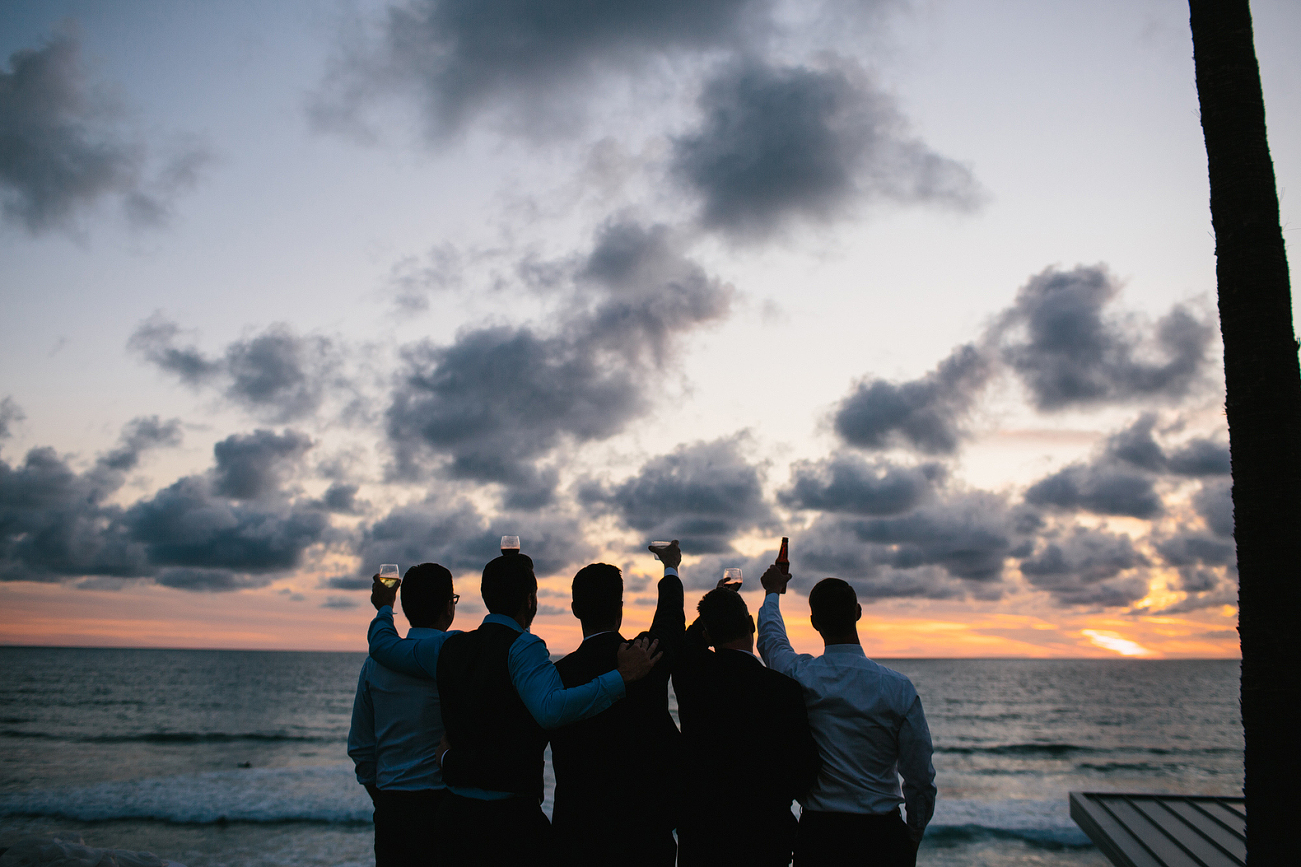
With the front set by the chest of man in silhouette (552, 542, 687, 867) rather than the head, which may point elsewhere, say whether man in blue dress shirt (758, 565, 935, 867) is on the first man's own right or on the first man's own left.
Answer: on the first man's own right

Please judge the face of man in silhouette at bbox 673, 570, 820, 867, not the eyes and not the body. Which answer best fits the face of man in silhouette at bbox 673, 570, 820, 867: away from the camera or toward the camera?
away from the camera

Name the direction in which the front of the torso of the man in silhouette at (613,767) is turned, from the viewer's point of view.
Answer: away from the camera

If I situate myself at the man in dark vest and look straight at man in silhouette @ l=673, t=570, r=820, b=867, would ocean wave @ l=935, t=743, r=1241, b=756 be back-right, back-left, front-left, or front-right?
front-left

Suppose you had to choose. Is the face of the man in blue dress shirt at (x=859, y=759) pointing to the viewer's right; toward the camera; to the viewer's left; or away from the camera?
away from the camera

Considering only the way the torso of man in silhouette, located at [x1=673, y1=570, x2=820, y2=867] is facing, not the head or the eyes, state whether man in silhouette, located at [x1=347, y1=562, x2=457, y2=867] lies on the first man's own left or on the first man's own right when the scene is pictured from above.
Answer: on the first man's own left

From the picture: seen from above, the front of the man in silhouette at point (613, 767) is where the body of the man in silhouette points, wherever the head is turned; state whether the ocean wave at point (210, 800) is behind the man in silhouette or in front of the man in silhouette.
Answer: in front

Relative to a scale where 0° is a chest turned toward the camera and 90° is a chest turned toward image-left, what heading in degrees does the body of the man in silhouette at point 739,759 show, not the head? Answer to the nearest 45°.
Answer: approximately 180°

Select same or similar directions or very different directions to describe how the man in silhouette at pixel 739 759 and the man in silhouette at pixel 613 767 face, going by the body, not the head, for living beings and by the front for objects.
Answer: same or similar directions

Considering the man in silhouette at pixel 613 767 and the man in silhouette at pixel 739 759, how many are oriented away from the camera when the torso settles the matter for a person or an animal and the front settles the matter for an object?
2
